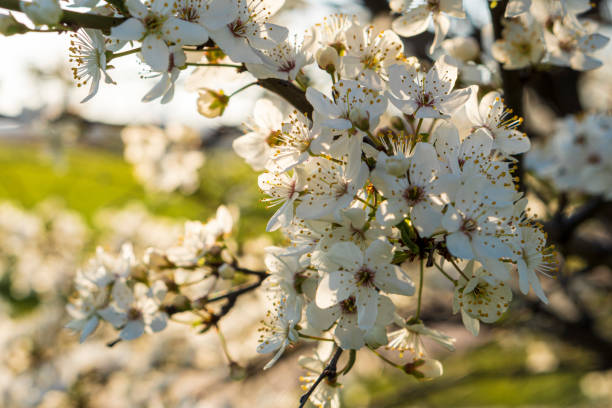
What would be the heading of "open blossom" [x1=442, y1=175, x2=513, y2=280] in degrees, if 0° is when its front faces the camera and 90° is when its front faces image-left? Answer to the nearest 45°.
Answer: approximately 315°

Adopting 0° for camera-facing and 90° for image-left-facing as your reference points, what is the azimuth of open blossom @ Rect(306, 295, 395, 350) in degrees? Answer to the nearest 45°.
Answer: approximately 0°

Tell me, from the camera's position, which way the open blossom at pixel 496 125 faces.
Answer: facing to the right of the viewer

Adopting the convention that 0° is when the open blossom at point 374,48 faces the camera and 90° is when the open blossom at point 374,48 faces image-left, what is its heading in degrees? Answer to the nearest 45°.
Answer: approximately 0°
